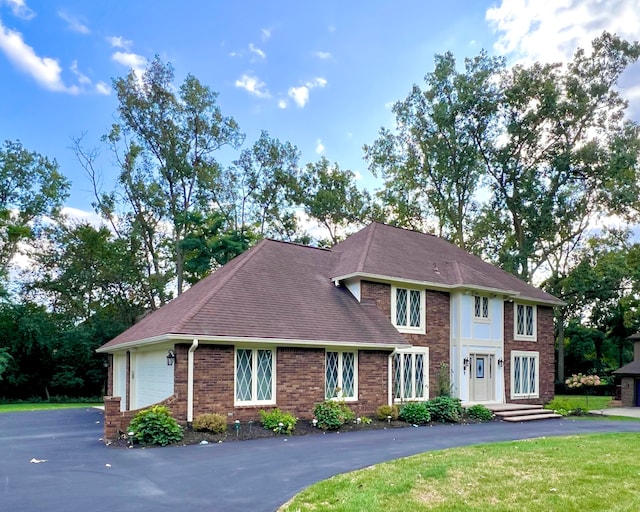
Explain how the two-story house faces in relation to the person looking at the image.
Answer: facing the viewer and to the right of the viewer

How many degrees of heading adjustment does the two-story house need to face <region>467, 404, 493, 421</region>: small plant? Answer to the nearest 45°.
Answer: approximately 45° to its left

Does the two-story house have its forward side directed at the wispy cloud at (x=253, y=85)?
no

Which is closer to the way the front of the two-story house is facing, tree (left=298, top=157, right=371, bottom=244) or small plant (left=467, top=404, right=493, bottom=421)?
the small plant

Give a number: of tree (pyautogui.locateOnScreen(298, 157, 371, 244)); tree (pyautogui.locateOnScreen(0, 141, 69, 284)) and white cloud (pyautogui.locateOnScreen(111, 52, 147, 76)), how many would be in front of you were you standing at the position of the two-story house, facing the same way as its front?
0

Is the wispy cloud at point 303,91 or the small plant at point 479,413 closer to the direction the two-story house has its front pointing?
the small plant

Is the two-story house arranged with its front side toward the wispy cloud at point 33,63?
no

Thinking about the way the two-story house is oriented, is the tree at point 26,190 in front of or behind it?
behind

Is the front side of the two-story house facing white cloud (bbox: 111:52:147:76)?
no
